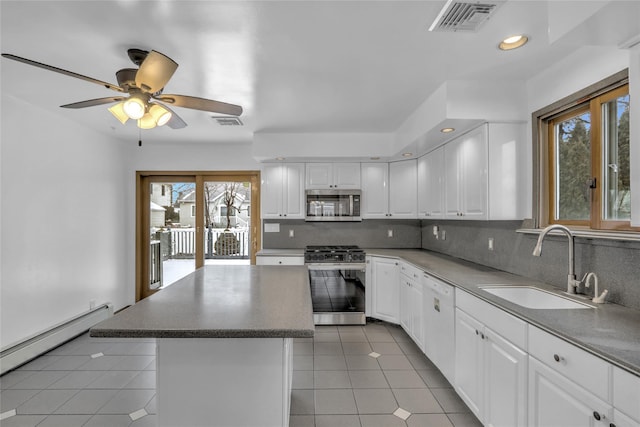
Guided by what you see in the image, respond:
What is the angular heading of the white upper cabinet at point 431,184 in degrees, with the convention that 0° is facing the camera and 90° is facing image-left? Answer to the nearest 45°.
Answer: approximately 90°

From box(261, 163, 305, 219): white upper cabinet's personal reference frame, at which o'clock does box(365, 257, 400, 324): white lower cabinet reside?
The white lower cabinet is roughly at 10 o'clock from the white upper cabinet.

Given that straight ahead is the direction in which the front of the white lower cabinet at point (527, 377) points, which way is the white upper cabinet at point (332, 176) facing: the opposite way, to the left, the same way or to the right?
to the left

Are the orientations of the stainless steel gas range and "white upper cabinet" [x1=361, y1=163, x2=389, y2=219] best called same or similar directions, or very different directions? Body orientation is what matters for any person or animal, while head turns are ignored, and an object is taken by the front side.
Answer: same or similar directions

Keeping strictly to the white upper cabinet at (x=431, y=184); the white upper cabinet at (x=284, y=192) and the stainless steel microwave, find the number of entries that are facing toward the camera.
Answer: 2

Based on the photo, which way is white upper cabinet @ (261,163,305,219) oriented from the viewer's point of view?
toward the camera

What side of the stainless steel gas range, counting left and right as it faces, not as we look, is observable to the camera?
front

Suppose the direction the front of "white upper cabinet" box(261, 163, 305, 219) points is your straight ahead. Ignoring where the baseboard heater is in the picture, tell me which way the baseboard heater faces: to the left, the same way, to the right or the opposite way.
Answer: to the left

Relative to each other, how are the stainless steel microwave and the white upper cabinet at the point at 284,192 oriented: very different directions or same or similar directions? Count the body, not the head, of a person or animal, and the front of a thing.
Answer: same or similar directions

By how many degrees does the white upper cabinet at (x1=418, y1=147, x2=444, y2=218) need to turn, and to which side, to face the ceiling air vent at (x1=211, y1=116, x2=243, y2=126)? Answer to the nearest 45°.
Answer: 0° — it already faces it

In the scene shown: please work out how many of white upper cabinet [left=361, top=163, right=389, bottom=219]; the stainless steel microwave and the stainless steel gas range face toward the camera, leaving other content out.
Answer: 3

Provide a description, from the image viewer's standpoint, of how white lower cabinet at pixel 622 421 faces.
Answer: facing the viewer and to the left of the viewer

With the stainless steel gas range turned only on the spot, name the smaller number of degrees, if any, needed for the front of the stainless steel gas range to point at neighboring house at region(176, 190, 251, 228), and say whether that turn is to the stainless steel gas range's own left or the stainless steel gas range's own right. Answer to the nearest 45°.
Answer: approximately 135° to the stainless steel gas range's own right

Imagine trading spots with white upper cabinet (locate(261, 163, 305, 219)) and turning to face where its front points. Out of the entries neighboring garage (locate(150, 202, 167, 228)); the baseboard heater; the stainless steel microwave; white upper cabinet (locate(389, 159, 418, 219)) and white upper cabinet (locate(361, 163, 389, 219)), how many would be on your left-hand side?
3

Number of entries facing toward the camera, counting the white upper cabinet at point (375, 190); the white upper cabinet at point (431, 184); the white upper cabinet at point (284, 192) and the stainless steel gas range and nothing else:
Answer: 3

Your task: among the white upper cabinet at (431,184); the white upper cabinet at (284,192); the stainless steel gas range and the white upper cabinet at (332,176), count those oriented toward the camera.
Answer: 3

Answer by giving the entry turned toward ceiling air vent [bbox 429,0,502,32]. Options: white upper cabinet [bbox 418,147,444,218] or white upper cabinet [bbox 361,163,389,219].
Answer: white upper cabinet [bbox 361,163,389,219]

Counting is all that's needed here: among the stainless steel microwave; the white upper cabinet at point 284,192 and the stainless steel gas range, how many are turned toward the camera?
3
